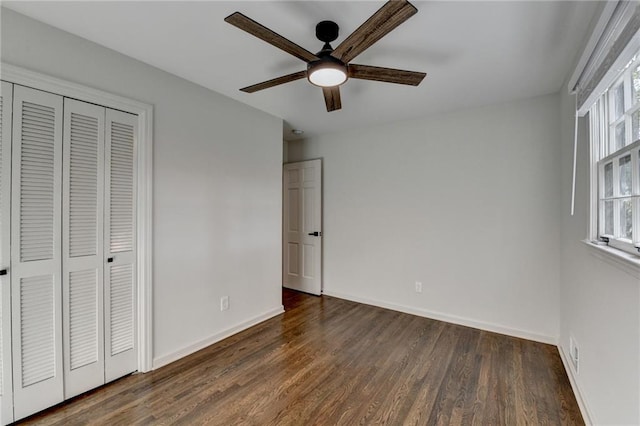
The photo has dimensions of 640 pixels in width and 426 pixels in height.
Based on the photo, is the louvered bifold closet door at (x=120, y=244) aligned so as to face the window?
yes

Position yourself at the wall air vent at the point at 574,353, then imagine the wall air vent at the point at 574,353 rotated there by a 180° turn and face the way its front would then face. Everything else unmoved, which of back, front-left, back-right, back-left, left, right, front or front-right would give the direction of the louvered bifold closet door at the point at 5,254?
back-right

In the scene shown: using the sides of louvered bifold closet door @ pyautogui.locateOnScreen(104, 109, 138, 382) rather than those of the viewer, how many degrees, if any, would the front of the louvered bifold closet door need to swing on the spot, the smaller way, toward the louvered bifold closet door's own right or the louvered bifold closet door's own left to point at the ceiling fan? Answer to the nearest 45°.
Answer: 0° — it already faces it

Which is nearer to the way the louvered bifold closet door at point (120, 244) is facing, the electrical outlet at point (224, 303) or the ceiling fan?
the ceiling fan

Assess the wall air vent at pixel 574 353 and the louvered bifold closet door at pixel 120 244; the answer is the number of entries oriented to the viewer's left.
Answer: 1

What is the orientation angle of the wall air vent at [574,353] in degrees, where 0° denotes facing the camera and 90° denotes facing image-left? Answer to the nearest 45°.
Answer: approximately 90°

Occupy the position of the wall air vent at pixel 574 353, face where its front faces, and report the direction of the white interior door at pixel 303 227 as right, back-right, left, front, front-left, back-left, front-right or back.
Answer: front

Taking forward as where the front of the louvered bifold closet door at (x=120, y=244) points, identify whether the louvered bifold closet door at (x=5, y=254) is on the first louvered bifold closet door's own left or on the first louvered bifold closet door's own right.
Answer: on the first louvered bifold closet door's own right

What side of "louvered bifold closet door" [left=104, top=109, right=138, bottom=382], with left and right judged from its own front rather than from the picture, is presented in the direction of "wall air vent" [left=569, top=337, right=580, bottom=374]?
front

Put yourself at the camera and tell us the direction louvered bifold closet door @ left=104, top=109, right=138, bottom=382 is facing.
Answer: facing the viewer and to the right of the viewer
